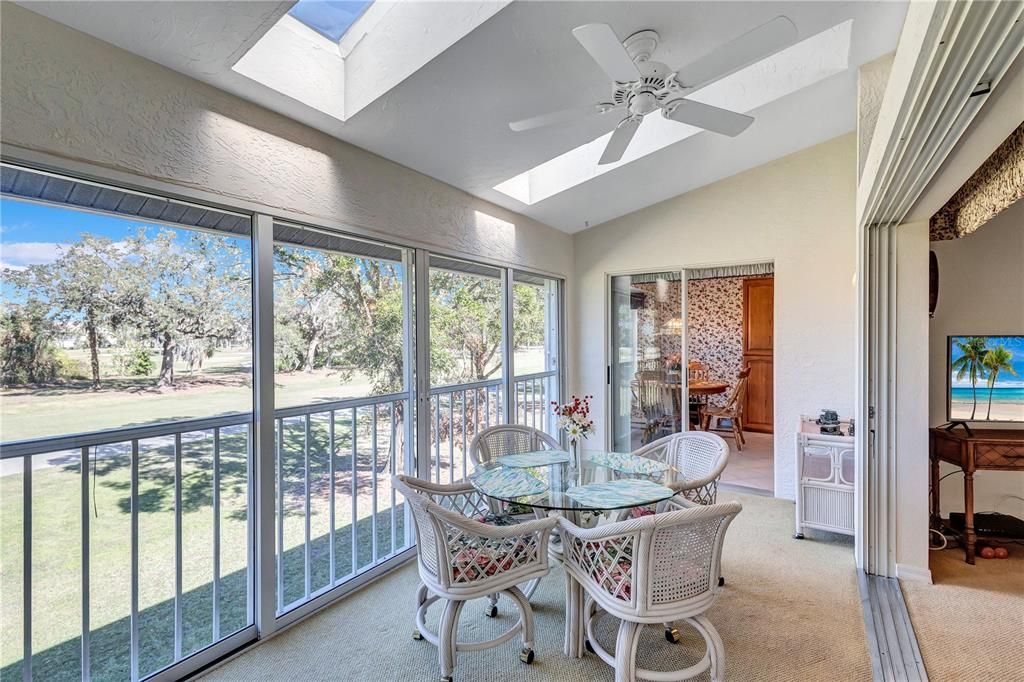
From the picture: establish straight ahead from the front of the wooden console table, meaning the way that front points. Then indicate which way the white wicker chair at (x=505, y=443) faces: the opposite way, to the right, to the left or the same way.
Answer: to the left

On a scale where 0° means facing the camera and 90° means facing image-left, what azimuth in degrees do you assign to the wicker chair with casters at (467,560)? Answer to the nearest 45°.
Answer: approximately 225°

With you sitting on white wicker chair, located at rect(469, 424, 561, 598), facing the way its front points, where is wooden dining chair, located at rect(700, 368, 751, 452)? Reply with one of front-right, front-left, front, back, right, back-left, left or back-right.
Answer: left

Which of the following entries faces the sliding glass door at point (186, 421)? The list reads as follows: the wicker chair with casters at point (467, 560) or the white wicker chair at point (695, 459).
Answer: the white wicker chair

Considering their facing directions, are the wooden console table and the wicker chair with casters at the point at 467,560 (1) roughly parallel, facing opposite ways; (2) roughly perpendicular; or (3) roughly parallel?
roughly parallel, facing opposite ways

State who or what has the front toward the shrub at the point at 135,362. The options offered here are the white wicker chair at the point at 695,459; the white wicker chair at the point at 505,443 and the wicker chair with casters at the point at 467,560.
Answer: the white wicker chair at the point at 695,459

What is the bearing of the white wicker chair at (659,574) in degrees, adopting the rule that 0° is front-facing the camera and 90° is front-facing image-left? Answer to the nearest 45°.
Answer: approximately 135°

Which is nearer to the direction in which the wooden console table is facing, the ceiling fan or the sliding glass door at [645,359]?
the ceiling fan

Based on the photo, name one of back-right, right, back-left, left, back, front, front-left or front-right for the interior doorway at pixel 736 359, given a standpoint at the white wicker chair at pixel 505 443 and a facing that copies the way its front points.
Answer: left

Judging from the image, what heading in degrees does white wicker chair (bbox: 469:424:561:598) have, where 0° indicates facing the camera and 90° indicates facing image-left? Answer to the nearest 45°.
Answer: approximately 315°

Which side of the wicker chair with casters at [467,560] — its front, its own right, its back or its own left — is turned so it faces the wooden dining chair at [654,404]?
front

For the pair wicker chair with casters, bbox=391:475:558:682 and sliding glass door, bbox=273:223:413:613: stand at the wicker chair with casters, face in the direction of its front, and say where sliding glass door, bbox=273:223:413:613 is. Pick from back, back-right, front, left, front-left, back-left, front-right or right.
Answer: left

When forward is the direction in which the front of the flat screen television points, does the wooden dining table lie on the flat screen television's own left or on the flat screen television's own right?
on the flat screen television's own right

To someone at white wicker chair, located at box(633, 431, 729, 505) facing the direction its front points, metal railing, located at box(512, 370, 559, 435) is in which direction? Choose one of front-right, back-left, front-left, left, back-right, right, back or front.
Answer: right

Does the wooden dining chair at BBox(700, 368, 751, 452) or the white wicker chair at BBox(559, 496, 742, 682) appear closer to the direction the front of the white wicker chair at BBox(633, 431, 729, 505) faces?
the white wicker chair
